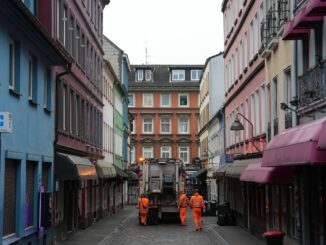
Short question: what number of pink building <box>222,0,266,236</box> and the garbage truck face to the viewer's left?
1

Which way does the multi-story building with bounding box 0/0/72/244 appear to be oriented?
to the viewer's right

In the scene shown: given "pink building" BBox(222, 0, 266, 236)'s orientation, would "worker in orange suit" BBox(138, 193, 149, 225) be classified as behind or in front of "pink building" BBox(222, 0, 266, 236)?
in front

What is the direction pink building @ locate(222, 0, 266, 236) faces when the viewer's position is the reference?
facing to the left of the viewer

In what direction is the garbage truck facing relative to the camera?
away from the camera

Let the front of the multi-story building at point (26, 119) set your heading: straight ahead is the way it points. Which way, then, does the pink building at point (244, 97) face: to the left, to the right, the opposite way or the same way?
the opposite way

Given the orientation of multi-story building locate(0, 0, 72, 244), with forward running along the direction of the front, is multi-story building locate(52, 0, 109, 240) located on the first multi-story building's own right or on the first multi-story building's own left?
on the first multi-story building's own left

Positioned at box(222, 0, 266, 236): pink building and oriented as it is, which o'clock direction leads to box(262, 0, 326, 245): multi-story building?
The multi-story building is roughly at 9 o'clock from the pink building.

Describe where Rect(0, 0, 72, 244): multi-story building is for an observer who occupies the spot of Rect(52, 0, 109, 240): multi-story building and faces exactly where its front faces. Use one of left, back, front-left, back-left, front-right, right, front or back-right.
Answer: right

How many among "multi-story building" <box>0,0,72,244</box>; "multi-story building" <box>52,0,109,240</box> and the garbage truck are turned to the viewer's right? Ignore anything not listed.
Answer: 2

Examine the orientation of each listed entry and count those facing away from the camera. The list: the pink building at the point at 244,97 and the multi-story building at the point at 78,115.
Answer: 0

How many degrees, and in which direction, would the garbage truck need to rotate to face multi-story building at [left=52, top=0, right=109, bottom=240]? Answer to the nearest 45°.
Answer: approximately 135° to its left

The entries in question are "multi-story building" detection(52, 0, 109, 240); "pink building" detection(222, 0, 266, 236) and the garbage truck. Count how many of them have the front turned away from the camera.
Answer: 1

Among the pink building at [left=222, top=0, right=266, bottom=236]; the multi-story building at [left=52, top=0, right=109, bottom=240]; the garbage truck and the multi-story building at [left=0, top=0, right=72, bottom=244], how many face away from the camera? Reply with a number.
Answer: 1
